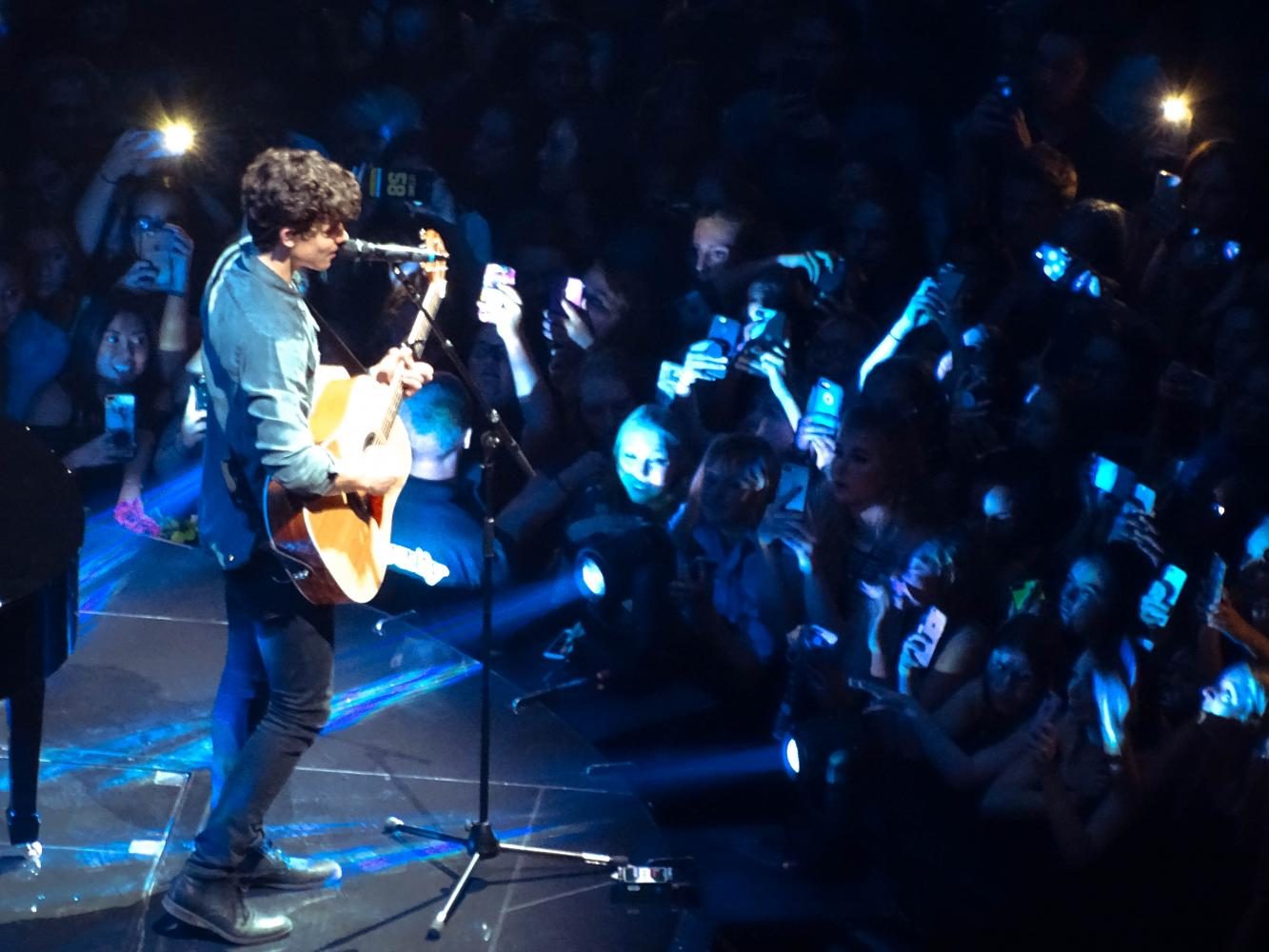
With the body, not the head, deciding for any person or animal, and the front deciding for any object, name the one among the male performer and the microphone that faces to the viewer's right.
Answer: the male performer

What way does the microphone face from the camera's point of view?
to the viewer's left

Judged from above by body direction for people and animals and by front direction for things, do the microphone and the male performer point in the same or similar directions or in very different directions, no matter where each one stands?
very different directions

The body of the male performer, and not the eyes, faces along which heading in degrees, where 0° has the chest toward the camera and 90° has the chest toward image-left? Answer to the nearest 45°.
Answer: approximately 270°

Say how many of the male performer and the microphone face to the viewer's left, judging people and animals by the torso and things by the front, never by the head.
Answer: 1
